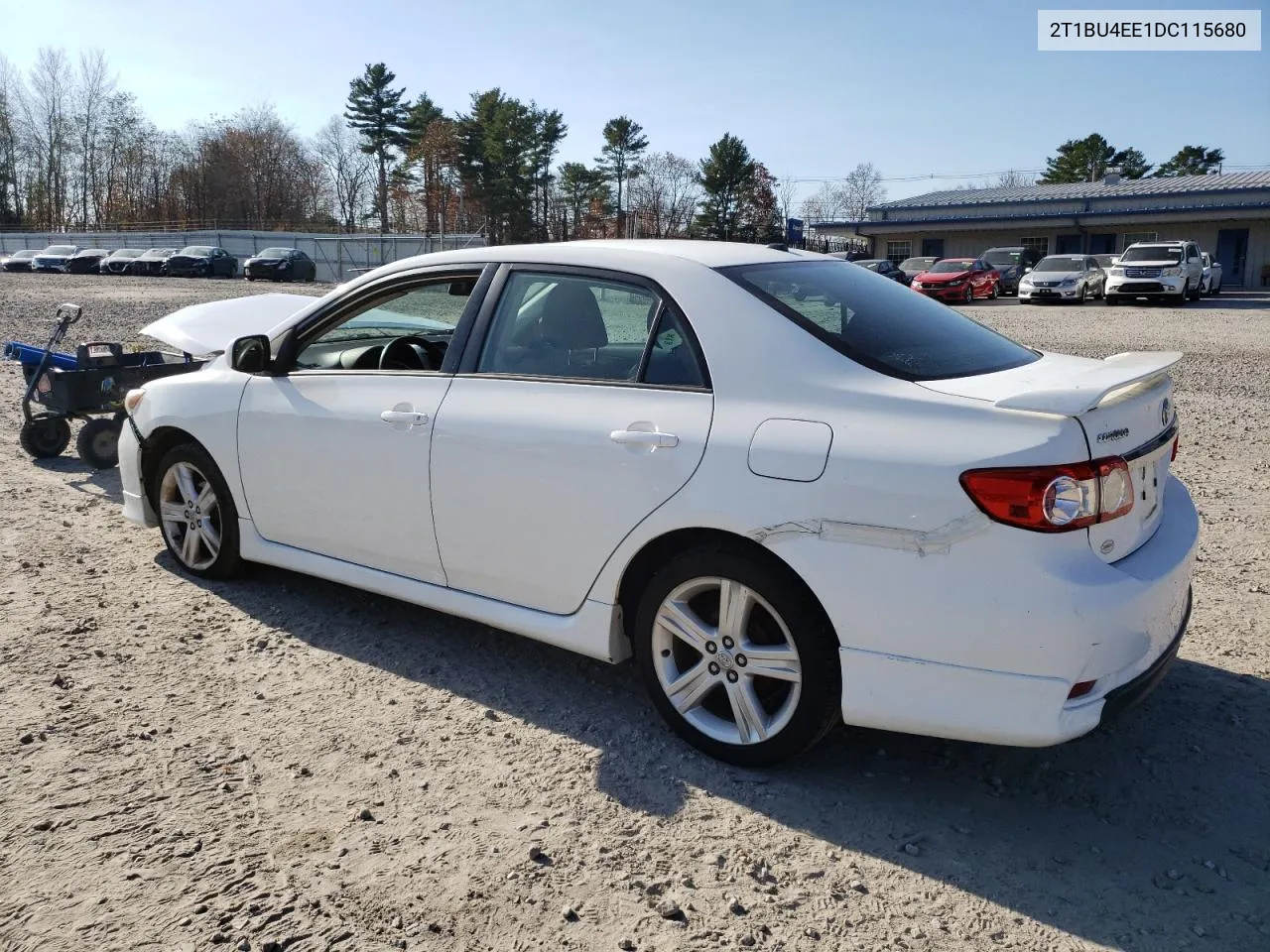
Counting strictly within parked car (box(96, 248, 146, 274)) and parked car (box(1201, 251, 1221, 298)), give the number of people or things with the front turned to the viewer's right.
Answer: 0

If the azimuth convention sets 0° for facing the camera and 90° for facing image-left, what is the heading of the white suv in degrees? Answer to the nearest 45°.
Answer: approximately 45°

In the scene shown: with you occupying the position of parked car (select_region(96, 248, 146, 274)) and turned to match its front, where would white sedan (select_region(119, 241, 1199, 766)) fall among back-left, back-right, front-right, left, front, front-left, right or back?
front-left

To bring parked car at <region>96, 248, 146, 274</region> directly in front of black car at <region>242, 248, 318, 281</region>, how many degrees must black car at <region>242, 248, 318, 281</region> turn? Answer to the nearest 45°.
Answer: approximately 90° to its right

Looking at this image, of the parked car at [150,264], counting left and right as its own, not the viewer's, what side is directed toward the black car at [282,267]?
left

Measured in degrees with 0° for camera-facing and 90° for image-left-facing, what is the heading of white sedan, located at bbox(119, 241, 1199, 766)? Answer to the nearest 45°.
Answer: approximately 135°

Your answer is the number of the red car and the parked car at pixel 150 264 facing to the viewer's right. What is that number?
0

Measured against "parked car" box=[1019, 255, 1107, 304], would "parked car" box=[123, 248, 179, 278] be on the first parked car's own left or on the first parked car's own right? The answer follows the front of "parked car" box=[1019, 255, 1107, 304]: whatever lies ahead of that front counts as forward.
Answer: on the first parked car's own right

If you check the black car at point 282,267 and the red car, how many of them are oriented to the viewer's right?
0
